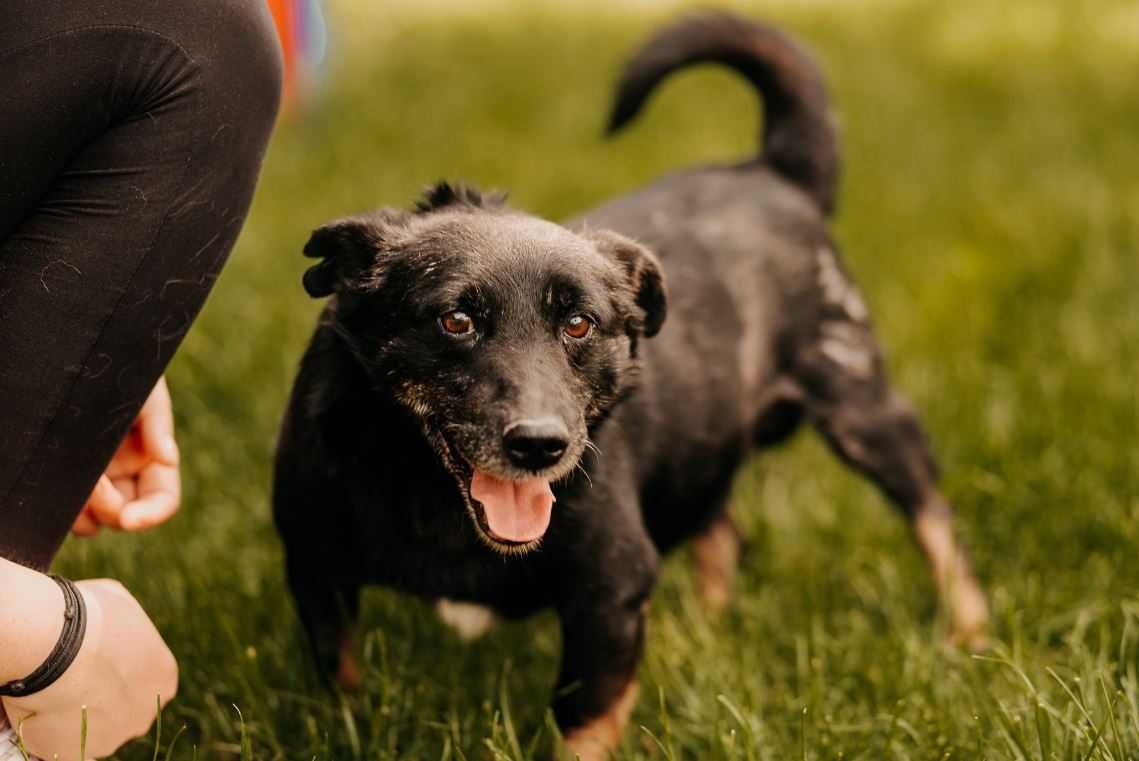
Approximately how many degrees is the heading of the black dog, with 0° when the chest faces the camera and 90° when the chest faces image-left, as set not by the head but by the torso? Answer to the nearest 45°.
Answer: approximately 45°
